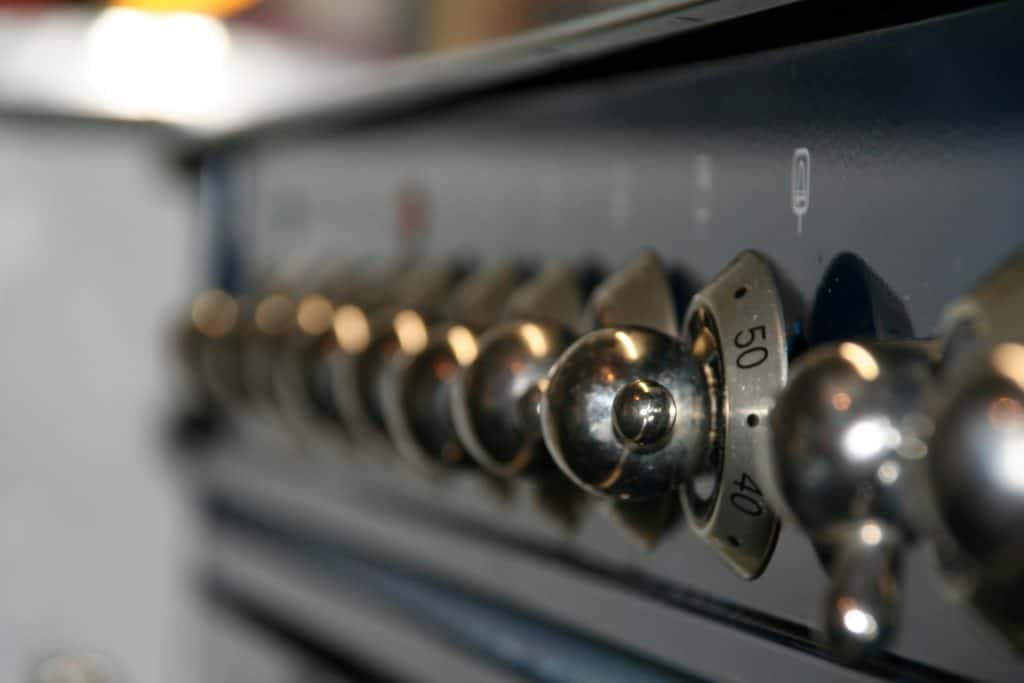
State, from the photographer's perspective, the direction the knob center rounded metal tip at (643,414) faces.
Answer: facing the viewer and to the left of the viewer
